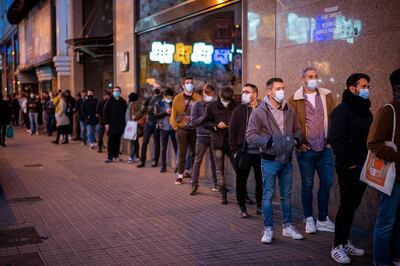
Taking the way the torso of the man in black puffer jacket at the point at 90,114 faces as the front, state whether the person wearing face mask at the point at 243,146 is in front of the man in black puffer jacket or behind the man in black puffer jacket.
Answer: in front

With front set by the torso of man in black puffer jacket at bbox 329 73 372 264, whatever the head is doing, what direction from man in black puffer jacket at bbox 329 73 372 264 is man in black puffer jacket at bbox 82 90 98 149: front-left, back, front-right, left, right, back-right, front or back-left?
back

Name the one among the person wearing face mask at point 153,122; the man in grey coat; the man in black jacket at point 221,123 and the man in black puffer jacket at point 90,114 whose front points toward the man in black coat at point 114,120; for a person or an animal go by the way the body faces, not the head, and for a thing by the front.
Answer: the man in black puffer jacket at point 90,114

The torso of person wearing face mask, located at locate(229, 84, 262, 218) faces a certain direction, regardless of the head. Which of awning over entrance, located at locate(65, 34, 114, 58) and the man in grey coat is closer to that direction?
the man in grey coat

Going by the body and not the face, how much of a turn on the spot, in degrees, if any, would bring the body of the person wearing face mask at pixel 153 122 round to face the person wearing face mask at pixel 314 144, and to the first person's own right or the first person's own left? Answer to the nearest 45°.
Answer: approximately 45° to the first person's own left

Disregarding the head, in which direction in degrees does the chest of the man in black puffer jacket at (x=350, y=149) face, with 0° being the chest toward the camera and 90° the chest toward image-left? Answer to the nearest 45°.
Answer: approximately 315°

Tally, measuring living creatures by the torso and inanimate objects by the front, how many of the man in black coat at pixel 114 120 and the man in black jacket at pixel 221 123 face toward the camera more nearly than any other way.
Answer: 2
